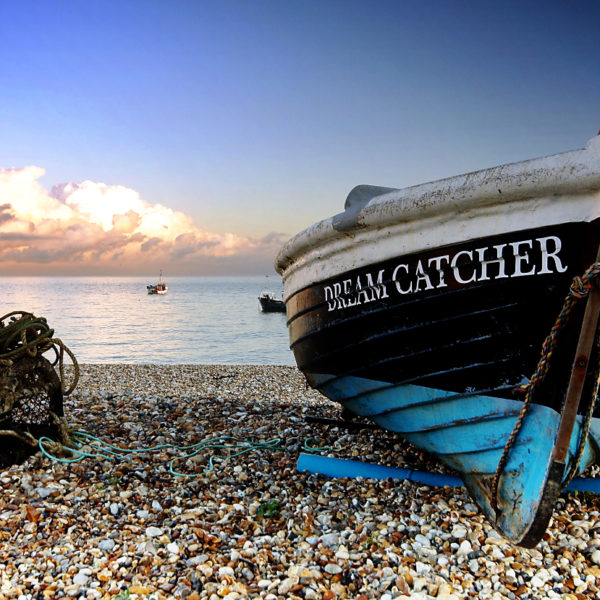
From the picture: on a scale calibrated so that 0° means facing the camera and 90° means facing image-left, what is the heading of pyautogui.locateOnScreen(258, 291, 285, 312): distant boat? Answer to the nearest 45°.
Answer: approximately 90°

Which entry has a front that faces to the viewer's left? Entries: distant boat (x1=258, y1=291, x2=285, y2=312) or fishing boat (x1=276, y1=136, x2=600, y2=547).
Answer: the distant boat

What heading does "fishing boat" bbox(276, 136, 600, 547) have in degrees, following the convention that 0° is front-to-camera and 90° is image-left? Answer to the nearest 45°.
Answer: approximately 315°

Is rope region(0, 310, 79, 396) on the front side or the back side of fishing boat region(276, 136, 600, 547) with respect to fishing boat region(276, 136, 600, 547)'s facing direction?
on the back side

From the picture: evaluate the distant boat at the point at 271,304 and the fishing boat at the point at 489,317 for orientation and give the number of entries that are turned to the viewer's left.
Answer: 1

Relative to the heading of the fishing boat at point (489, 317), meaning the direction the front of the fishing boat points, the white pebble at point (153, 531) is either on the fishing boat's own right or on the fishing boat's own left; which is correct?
on the fishing boat's own right

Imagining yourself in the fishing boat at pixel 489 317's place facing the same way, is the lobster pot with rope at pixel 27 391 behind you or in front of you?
behind

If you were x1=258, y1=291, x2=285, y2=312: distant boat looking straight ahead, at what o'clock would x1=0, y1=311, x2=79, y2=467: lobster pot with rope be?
The lobster pot with rope is roughly at 9 o'clock from the distant boat.
